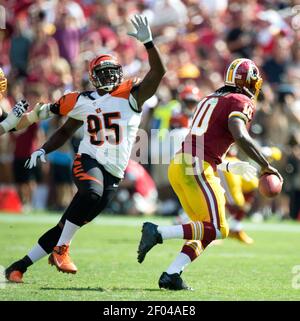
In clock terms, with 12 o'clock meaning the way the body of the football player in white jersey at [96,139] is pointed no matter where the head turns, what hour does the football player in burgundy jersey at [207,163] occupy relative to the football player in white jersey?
The football player in burgundy jersey is roughly at 10 o'clock from the football player in white jersey.

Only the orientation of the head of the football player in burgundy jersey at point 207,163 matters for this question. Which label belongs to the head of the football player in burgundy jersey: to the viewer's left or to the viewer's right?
to the viewer's right

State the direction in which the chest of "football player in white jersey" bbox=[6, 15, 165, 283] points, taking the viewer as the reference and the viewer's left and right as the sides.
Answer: facing the viewer
